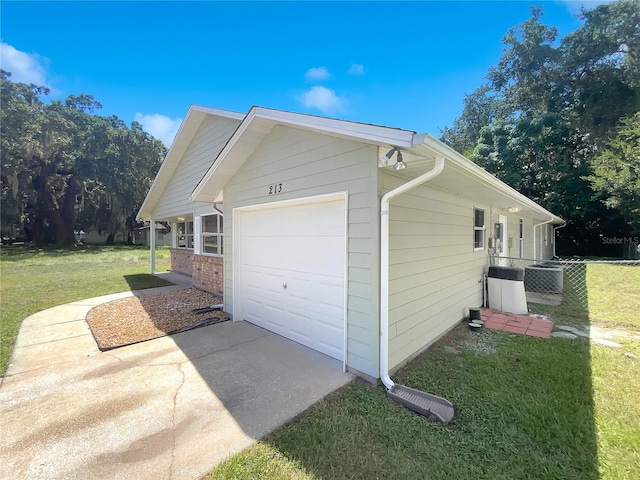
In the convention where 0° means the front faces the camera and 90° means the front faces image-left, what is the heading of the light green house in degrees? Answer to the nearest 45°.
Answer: approximately 45°

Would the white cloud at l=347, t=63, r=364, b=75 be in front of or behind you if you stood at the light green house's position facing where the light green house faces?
behind

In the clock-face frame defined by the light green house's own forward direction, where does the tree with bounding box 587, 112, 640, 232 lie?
The tree is roughly at 6 o'clock from the light green house.

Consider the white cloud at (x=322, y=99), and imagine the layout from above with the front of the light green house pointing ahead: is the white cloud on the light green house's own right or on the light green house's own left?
on the light green house's own right

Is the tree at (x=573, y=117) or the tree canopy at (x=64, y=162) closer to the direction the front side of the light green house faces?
the tree canopy

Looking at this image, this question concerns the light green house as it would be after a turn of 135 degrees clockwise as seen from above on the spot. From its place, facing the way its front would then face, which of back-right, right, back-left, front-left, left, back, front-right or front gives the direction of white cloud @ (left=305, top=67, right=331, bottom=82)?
front

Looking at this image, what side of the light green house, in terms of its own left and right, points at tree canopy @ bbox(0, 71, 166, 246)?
right

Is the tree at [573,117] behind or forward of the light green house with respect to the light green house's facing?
behind

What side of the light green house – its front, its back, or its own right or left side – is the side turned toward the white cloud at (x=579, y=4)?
back
